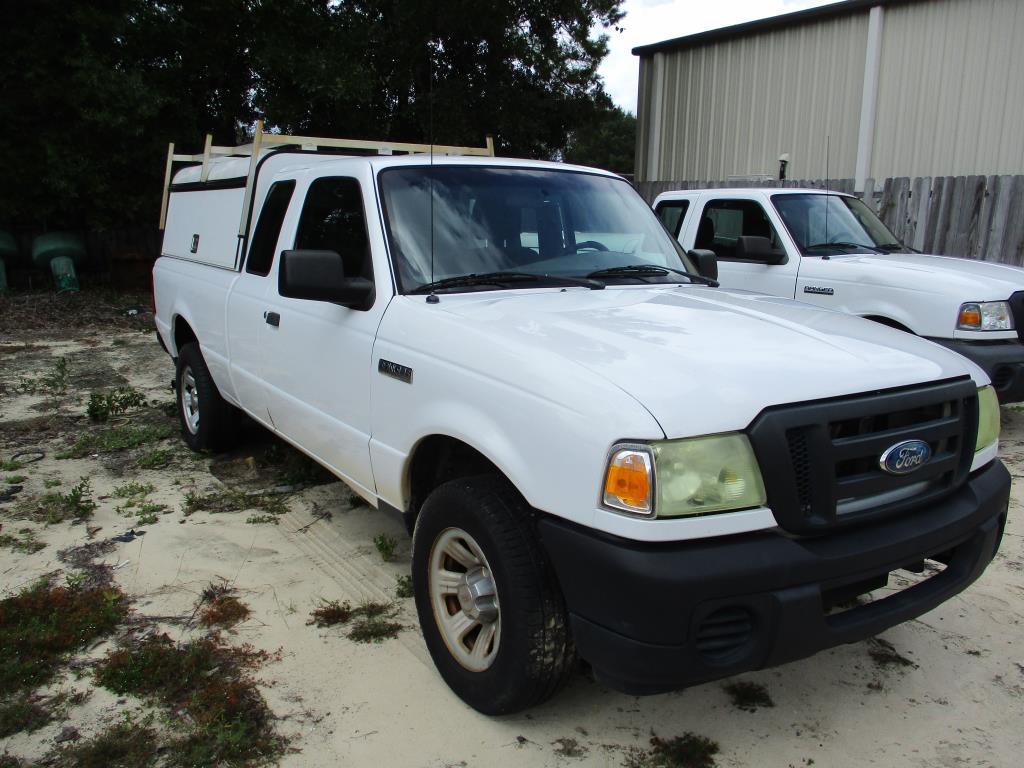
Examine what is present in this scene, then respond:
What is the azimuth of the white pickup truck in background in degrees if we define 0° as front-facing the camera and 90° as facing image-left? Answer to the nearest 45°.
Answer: approximately 315°

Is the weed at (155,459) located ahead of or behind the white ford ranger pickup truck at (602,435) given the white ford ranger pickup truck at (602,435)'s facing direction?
behind

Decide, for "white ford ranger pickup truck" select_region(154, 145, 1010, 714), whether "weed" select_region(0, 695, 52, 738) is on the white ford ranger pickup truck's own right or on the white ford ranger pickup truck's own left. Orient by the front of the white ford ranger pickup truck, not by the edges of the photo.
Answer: on the white ford ranger pickup truck's own right

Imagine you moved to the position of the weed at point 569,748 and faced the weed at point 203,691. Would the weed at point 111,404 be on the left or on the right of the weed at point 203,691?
right

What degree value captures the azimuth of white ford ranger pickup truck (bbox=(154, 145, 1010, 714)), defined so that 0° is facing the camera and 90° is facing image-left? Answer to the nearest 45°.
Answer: approximately 315°

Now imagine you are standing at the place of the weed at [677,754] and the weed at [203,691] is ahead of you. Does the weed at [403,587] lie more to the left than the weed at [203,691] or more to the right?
right

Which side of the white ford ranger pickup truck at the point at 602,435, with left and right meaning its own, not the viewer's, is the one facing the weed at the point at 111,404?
back

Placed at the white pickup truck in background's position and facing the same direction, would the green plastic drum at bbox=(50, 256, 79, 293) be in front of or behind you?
behind

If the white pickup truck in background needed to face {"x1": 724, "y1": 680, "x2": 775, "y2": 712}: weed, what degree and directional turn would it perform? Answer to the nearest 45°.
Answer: approximately 45° to its right

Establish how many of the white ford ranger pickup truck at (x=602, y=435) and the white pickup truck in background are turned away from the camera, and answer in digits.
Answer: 0

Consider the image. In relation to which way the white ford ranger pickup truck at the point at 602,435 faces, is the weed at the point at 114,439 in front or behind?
behind

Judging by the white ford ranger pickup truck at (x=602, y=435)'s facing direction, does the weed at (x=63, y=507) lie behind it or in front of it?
behind
